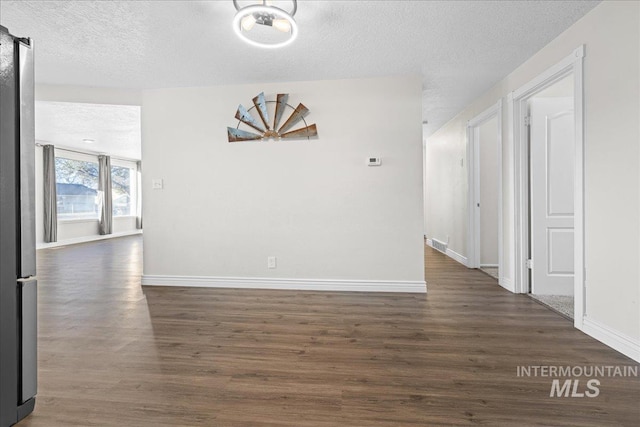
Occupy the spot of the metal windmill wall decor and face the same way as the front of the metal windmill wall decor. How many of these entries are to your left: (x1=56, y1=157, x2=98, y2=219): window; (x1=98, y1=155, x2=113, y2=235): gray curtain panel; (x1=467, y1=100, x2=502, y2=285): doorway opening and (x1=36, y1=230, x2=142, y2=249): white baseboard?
1

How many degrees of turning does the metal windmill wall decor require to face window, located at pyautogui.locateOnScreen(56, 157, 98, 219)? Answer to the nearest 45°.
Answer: approximately 135° to its right

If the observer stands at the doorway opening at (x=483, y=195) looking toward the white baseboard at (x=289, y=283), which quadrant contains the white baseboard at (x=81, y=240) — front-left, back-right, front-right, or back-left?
front-right

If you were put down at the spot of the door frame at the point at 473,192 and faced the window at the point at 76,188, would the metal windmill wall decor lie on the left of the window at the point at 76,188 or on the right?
left

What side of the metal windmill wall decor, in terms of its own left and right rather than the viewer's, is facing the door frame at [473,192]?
left

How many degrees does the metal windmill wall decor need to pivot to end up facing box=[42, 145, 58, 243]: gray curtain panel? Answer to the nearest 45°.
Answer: approximately 135° to its right

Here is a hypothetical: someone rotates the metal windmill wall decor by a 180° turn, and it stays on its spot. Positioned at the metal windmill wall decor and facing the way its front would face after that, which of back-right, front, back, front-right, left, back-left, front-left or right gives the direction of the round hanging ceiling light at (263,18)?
back

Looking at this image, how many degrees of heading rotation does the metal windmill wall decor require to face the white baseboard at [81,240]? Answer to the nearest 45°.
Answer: approximately 135° to its right

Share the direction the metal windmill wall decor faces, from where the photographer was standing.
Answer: facing the viewer

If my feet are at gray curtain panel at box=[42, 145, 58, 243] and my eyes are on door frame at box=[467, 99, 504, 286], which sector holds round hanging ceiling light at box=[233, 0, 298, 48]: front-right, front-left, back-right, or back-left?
front-right
